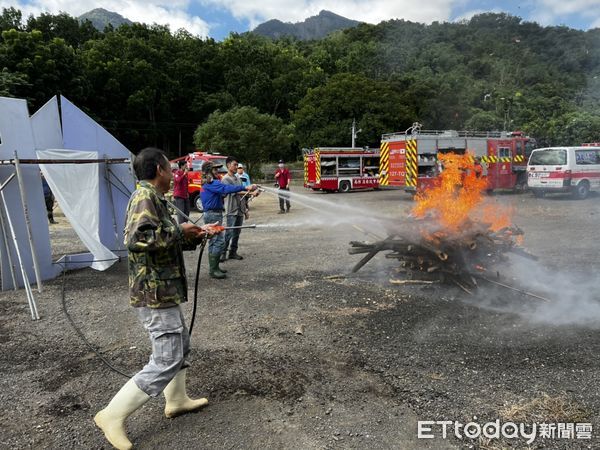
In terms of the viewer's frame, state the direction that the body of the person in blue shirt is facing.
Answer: to the viewer's right

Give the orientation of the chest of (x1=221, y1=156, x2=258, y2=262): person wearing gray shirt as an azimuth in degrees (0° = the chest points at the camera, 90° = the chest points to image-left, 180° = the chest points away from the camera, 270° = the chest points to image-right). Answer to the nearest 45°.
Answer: approximately 270°

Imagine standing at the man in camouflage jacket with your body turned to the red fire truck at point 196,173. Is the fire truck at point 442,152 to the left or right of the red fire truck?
right

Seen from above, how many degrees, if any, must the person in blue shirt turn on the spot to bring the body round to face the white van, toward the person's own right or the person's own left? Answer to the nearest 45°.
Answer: approximately 45° to the person's own left

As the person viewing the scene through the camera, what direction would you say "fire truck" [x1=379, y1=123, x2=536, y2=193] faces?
facing away from the viewer and to the right of the viewer

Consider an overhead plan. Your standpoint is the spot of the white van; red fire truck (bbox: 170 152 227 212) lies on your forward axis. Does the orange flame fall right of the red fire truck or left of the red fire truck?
left

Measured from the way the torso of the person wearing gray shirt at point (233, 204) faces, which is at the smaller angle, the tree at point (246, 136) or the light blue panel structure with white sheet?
the tree

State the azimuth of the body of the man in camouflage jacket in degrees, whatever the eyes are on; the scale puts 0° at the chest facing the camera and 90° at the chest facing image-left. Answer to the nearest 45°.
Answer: approximately 270°

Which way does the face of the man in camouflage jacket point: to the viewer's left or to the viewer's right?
to the viewer's right
